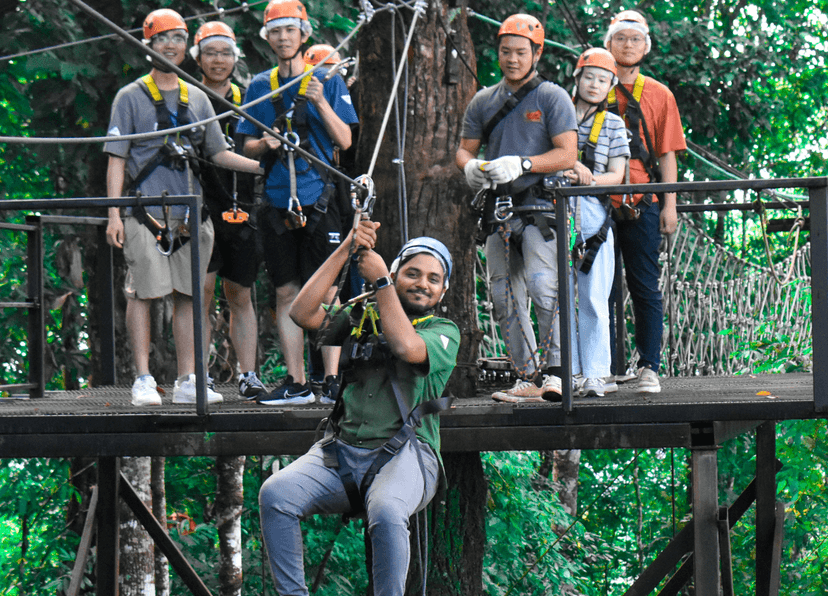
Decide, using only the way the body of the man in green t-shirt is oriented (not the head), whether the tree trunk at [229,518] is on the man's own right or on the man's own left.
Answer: on the man's own right

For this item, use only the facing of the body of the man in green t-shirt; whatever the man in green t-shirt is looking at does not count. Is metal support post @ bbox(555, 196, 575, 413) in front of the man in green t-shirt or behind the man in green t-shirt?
behind

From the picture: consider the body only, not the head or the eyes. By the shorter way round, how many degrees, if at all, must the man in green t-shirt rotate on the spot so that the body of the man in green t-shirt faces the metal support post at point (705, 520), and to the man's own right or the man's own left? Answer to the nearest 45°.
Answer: approximately 180°

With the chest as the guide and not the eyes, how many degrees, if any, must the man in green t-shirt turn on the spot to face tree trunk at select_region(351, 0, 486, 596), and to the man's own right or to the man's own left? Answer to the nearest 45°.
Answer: approximately 135° to the man's own right

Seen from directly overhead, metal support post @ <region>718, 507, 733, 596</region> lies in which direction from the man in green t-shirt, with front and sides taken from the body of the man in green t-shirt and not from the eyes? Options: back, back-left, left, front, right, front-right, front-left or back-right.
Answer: back

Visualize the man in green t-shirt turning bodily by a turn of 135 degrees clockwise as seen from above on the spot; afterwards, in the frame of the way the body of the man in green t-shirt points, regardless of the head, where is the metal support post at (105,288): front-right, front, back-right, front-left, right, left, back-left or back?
front-left

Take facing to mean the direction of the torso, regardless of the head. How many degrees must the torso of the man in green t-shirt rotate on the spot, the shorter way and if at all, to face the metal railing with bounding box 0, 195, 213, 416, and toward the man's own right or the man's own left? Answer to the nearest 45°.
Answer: approximately 90° to the man's own right

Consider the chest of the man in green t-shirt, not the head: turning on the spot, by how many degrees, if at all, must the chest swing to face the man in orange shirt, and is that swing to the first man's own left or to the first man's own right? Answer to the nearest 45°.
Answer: approximately 180°

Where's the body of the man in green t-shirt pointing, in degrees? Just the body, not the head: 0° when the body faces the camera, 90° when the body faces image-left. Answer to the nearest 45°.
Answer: approximately 45°
